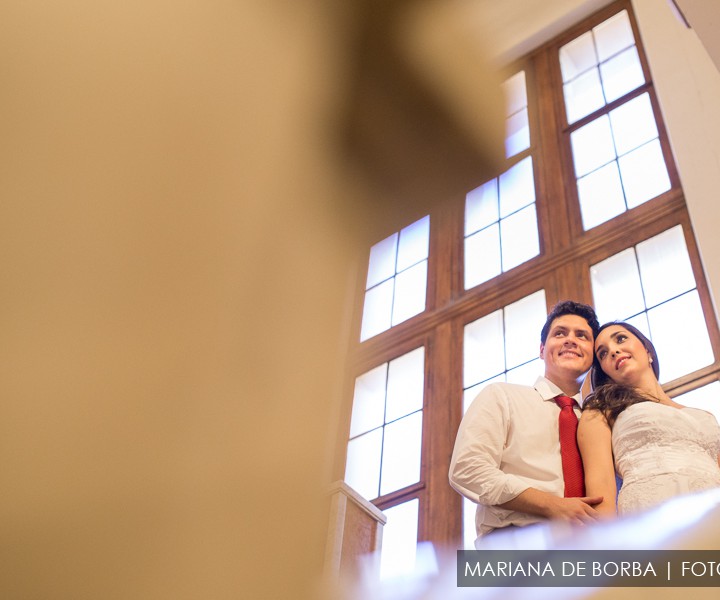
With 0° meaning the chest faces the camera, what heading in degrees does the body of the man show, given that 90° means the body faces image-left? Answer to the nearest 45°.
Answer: approximately 315°
